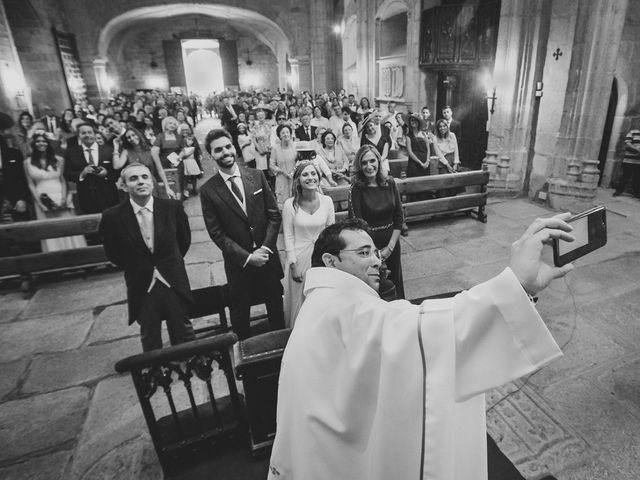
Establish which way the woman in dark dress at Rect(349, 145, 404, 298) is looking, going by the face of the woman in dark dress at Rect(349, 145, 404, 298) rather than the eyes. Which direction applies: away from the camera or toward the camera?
toward the camera

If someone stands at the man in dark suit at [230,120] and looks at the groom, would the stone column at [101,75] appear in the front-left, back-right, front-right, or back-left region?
back-right

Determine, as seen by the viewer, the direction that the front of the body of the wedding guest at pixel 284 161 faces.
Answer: toward the camera

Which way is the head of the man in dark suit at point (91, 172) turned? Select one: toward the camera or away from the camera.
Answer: toward the camera

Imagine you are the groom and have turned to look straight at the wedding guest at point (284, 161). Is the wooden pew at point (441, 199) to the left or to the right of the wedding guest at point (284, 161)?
right

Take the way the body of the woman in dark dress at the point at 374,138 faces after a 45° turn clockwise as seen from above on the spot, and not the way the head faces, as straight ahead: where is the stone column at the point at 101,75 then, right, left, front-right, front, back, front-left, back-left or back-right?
right

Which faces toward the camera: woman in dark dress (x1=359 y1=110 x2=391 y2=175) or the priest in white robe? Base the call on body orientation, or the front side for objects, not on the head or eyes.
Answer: the woman in dark dress

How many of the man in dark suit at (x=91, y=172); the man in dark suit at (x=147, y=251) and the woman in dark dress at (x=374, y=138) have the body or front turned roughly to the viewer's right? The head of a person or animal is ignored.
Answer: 0

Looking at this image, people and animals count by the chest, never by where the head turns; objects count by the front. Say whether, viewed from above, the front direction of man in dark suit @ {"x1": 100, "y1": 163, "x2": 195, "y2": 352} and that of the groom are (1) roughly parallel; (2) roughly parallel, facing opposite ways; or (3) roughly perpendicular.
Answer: roughly parallel

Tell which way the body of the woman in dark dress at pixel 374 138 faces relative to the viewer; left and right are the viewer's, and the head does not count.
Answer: facing the viewer

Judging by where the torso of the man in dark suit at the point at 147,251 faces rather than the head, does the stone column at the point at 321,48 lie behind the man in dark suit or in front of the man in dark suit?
behind

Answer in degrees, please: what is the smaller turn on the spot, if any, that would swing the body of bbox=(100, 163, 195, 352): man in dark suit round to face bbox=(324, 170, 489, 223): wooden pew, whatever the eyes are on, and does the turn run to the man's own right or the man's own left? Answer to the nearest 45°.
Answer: approximately 90° to the man's own left

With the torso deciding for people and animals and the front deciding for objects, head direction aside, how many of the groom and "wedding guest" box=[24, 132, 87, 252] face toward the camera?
2

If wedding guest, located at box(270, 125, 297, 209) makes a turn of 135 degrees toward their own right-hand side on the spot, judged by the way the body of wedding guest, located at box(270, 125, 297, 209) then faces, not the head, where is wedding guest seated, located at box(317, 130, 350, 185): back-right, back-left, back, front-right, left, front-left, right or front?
right

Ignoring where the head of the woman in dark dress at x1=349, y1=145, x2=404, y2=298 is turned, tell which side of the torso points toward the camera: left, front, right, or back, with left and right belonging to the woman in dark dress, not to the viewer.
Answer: front

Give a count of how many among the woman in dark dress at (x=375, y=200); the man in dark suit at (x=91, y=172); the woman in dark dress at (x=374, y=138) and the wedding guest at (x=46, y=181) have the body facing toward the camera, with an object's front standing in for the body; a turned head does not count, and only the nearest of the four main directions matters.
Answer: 4
